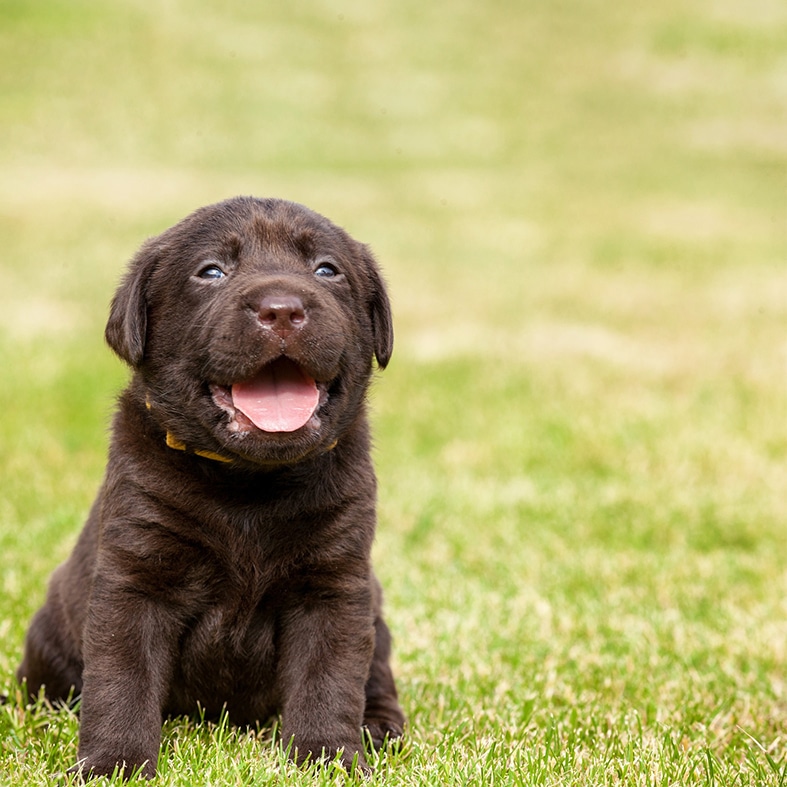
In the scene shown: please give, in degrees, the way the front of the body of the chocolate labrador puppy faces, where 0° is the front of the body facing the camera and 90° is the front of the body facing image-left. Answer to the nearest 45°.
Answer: approximately 0°
